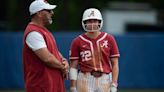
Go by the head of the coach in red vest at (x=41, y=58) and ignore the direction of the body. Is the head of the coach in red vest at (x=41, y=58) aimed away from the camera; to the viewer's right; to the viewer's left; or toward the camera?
to the viewer's right

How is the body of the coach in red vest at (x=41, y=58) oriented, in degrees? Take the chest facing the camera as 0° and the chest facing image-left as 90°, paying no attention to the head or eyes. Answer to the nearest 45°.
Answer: approximately 270°

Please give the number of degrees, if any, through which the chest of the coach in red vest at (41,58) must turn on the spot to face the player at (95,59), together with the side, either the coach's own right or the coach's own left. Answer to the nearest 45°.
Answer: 0° — they already face them

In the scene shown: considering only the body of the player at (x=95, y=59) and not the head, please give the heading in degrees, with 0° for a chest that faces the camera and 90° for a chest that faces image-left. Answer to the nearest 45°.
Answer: approximately 0°

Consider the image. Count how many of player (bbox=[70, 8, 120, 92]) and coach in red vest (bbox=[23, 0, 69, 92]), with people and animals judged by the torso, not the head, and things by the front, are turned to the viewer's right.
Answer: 1

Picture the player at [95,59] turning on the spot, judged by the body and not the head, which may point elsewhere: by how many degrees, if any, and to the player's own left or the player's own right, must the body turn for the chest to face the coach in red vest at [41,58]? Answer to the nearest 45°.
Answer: approximately 90° to the player's own right

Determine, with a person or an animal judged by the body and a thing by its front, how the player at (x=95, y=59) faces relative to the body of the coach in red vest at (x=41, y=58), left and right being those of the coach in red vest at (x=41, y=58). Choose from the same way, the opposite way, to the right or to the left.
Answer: to the right
